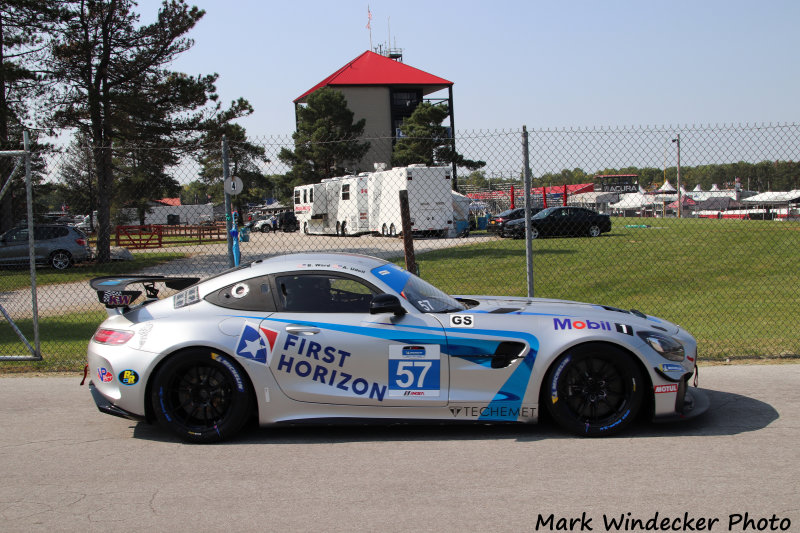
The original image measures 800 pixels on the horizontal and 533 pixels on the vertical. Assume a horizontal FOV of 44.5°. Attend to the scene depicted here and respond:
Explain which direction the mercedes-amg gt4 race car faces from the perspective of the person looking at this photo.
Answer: facing to the right of the viewer

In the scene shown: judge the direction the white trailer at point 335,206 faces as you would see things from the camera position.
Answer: facing away from the viewer and to the left of the viewer

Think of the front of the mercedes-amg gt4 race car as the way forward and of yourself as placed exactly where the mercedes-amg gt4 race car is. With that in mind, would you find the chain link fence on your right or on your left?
on your left

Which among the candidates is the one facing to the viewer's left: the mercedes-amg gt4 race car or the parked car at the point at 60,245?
the parked car

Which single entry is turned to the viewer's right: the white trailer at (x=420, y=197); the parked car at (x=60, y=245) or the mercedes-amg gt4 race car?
the mercedes-amg gt4 race car

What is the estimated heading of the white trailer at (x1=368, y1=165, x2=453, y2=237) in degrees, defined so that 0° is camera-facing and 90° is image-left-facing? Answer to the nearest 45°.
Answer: approximately 135°

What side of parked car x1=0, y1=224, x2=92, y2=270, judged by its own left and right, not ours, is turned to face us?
left

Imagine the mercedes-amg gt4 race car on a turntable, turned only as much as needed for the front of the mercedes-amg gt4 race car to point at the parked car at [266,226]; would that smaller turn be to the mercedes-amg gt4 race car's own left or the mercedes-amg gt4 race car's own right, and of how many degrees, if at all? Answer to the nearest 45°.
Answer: approximately 90° to the mercedes-amg gt4 race car's own left
